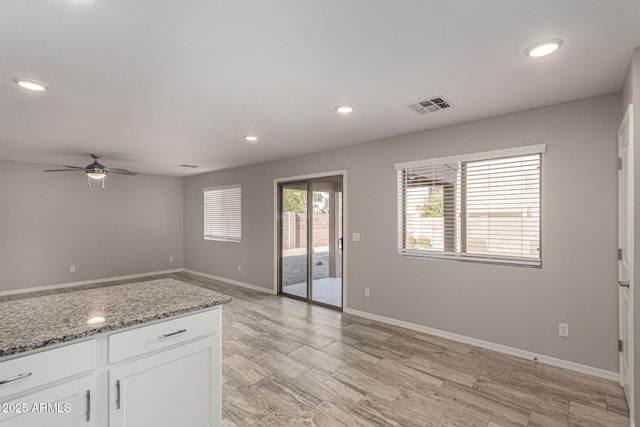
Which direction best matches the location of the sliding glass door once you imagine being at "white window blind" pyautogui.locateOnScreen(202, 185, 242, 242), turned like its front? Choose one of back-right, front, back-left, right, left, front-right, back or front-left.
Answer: left

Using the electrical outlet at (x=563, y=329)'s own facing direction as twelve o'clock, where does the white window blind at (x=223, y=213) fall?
The white window blind is roughly at 3 o'clock from the electrical outlet.

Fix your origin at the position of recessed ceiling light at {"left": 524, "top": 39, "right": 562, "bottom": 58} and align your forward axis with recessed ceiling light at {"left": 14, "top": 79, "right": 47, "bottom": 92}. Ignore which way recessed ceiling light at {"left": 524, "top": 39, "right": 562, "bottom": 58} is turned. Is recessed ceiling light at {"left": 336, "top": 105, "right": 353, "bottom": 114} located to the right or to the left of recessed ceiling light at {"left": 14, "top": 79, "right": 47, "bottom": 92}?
right

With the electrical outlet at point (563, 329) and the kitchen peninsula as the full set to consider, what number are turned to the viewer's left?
0

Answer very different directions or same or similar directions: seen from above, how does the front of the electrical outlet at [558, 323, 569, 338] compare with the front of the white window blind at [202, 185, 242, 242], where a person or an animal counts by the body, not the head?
same or similar directions

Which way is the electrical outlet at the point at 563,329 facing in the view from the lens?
facing the viewer

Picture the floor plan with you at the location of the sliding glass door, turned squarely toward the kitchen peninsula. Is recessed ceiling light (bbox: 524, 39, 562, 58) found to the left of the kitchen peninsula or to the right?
left

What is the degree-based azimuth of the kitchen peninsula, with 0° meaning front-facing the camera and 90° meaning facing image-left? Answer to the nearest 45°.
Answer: approximately 315°

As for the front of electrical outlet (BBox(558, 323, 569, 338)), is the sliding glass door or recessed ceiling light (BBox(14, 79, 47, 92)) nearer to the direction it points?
the recessed ceiling light

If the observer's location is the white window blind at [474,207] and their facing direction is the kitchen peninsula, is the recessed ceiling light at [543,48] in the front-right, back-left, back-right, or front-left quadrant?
front-left

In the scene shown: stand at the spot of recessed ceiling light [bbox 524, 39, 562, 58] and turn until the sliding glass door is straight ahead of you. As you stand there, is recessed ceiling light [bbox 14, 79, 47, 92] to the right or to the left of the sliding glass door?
left

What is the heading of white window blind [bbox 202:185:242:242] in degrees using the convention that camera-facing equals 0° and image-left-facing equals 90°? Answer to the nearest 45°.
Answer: approximately 45°
